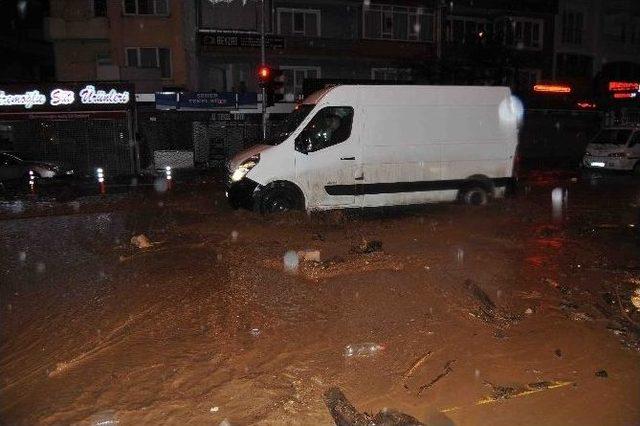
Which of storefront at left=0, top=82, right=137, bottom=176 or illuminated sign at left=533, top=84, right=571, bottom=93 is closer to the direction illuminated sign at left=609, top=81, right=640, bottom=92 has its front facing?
the storefront

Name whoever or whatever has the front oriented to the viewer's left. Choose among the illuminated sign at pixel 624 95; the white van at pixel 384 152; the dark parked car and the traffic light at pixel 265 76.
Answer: the white van

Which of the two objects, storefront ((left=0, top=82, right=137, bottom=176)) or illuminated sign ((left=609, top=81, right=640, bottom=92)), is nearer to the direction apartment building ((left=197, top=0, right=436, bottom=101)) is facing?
the storefront

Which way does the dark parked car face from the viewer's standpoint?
to the viewer's right

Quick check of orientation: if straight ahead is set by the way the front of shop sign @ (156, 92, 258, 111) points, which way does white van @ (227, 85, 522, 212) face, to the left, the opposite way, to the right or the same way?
to the right

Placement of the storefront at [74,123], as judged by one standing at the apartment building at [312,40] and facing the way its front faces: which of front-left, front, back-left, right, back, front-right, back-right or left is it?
front-right

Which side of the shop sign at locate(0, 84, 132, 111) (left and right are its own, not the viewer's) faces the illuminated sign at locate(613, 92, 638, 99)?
left

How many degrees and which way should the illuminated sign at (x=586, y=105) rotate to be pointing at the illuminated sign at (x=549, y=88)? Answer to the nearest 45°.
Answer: approximately 45° to its right

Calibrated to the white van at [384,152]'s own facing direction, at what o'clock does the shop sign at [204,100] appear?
The shop sign is roughly at 2 o'clock from the white van.

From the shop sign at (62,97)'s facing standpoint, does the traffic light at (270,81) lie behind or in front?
in front

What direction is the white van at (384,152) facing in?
to the viewer's left
